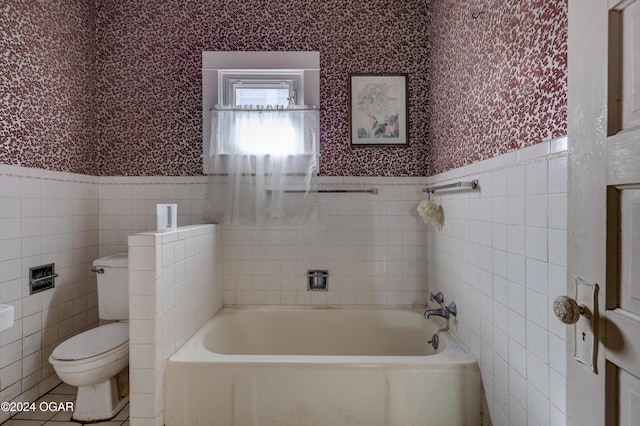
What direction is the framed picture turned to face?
toward the camera

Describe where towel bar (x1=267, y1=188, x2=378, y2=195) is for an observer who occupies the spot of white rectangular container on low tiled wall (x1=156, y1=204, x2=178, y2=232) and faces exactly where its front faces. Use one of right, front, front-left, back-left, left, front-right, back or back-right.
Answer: left

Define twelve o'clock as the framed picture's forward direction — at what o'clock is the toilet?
The toilet is roughly at 2 o'clock from the framed picture.

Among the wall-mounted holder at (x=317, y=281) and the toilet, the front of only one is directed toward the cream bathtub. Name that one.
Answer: the wall-mounted holder

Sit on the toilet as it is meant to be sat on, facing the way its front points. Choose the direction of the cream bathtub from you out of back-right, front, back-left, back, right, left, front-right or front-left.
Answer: left

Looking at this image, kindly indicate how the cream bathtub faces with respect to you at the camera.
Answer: facing the viewer

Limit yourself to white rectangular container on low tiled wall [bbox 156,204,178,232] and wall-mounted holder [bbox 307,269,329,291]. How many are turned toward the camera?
2

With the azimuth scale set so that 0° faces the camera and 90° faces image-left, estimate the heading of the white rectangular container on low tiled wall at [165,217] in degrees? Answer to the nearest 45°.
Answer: approximately 0°
